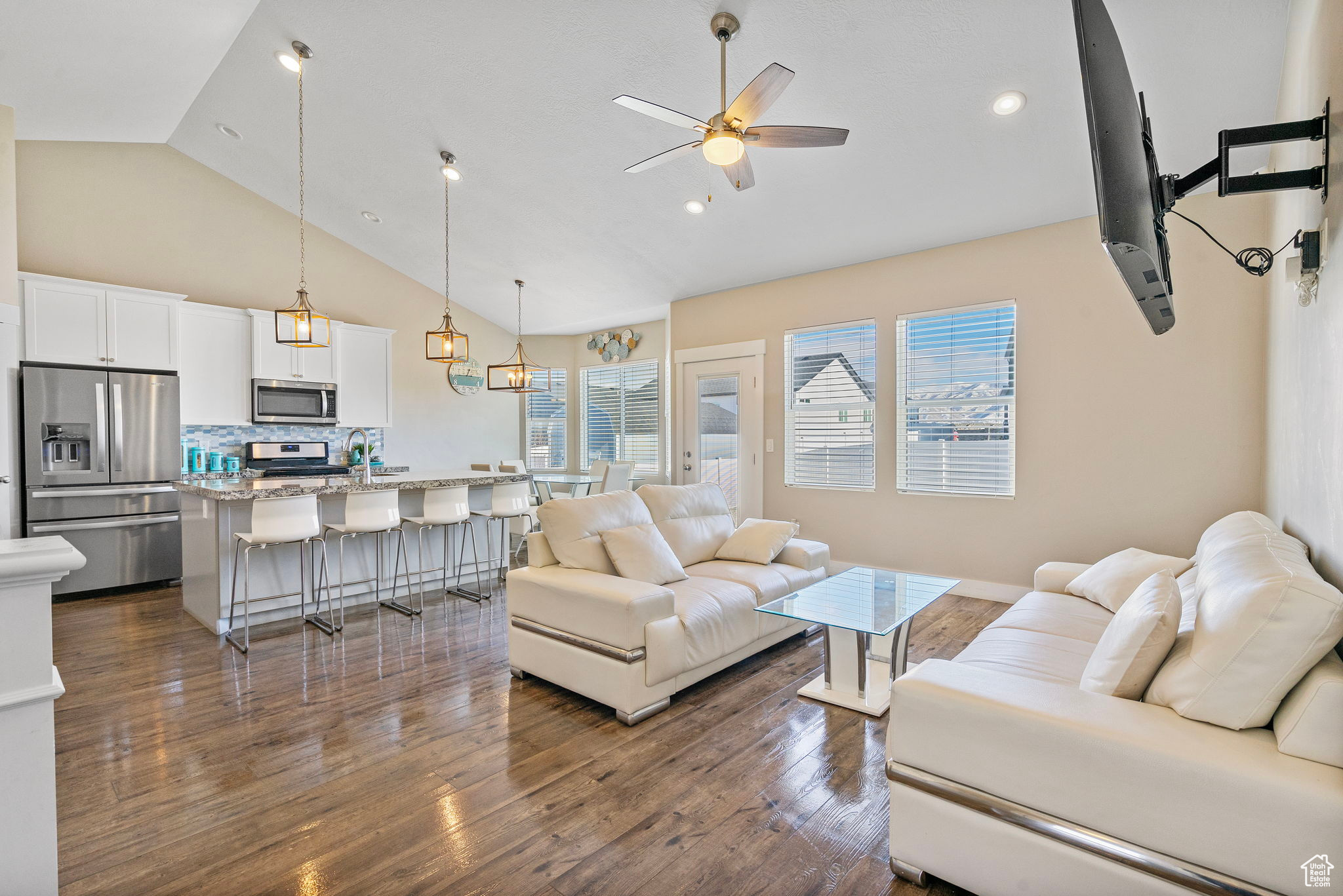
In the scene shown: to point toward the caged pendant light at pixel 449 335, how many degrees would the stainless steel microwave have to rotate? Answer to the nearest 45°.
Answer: approximately 45° to its left

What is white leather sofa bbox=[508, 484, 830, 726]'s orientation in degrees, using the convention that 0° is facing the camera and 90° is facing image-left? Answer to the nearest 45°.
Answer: approximately 315°

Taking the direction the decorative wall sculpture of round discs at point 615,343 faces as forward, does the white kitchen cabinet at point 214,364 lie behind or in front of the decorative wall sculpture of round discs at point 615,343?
in front

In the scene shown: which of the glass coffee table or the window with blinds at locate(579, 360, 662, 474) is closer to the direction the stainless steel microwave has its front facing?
the glass coffee table

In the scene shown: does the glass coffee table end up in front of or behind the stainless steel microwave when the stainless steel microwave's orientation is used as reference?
in front

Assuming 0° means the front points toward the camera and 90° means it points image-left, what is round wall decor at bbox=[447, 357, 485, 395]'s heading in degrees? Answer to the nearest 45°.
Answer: approximately 315°

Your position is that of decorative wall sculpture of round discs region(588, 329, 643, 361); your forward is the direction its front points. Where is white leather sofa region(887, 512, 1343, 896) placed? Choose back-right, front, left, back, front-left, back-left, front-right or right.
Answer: front-left

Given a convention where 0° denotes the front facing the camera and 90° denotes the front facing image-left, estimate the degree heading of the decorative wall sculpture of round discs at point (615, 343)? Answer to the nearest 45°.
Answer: approximately 45°

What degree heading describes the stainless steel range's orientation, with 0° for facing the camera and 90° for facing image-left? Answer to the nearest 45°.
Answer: approximately 0°

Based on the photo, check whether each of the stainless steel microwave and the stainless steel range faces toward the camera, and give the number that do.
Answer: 2

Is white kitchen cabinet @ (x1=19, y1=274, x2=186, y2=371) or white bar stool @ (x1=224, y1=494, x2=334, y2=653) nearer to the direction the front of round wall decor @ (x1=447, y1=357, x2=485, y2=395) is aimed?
the white bar stool

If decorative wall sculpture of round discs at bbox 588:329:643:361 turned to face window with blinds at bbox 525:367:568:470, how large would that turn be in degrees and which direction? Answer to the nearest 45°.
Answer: approximately 90° to its right

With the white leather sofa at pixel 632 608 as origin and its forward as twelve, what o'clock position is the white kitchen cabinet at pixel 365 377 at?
The white kitchen cabinet is roughly at 6 o'clock from the white leather sofa.

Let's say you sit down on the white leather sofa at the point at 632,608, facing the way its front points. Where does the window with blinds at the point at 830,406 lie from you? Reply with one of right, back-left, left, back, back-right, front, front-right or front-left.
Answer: left
